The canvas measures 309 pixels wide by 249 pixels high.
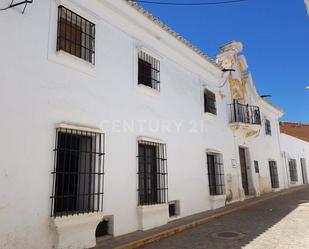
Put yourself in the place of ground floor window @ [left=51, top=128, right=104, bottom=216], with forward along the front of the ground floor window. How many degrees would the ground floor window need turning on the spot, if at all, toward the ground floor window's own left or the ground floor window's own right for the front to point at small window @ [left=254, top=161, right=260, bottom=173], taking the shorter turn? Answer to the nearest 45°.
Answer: approximately 90° to the ground floor window's own left

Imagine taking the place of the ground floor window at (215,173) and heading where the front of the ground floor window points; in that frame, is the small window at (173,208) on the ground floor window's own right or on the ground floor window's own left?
on the ground floor window's own right

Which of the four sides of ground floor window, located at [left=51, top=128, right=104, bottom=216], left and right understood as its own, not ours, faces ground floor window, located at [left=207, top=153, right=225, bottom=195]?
left

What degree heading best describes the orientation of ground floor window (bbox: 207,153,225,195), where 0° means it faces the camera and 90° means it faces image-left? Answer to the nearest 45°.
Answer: approximately 315°

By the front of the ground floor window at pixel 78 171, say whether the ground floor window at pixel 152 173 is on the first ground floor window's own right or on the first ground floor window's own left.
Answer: on the first ground floor window's own left

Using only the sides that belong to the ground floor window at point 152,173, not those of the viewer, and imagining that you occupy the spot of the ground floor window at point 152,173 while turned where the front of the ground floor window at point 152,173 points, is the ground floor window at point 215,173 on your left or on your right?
on your left
